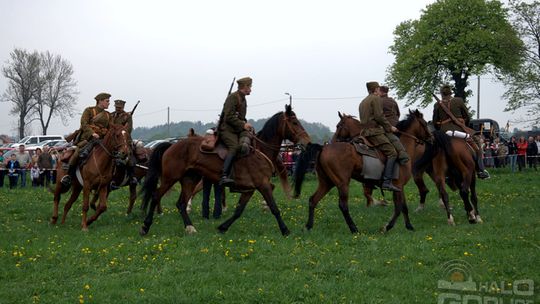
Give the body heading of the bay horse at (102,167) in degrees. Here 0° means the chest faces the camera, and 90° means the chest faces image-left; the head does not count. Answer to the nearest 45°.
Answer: approximately 315°

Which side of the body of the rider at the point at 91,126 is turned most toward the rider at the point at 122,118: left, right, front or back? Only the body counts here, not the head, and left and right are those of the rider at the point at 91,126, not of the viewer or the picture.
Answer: left

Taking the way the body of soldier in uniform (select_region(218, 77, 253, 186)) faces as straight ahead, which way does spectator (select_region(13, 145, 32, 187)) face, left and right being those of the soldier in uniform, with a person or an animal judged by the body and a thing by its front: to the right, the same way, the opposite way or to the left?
to the right

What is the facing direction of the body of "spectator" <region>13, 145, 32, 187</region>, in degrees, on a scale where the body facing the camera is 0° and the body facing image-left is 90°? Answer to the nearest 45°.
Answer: approximately 0°

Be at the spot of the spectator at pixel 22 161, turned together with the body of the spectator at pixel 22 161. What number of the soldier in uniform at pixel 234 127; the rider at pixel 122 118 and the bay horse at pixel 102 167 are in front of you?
3

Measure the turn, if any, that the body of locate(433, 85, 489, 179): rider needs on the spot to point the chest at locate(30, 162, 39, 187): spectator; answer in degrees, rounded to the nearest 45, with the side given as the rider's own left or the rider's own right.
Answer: approximately 135° to the rider's own left

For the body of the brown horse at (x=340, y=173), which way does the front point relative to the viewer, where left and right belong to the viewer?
facing to the right of the viewer

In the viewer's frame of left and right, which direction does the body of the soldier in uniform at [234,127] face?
facing to the right of the viewer
